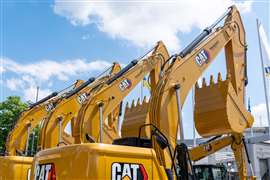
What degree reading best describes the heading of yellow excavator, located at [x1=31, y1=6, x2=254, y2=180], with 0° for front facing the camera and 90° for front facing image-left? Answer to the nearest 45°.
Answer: approximately 225°

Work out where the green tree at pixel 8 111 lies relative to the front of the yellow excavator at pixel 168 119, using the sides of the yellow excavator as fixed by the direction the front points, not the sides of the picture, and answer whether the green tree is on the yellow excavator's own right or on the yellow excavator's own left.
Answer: on the yellow excavator's own left
